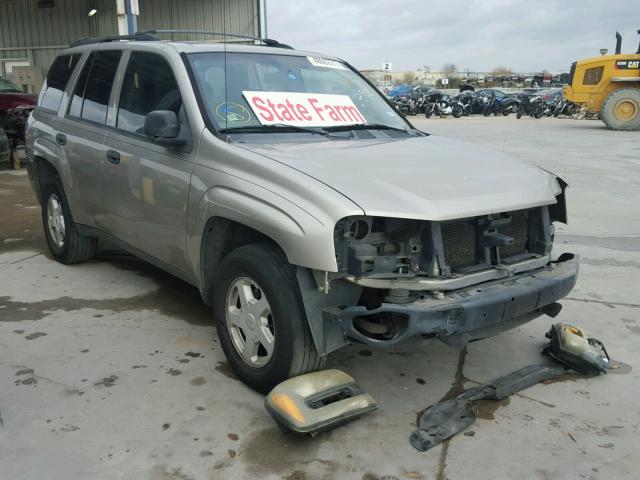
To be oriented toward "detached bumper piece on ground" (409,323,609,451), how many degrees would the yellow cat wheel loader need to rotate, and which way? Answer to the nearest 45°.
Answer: approximately 90° to its right

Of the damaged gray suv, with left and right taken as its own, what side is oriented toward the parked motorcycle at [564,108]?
left

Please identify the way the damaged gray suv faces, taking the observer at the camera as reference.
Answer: facing the viewer and to the right of the viewer

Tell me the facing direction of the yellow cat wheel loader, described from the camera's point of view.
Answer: facing to the right of the viewer

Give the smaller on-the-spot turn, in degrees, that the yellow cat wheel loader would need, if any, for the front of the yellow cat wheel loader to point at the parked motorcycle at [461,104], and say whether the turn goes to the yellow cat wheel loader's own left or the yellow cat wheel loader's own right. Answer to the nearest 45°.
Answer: approximately 135° to the yellow cat wheel loader's own left

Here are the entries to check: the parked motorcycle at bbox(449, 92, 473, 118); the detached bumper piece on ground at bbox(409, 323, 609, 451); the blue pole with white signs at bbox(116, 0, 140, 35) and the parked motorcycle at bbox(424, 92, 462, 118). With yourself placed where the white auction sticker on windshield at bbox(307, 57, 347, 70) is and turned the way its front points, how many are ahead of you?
1

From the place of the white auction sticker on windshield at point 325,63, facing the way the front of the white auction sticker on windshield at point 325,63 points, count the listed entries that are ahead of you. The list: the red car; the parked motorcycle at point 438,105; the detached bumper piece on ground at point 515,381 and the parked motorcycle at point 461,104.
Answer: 1

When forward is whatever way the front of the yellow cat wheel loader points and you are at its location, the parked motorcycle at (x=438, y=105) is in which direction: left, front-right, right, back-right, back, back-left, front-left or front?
back-left

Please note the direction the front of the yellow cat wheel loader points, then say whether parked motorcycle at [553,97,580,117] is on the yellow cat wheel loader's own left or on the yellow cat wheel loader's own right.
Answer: on the yellow cat wheel loader's own left

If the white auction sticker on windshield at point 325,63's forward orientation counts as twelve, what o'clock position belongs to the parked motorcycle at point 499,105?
The parked motorcycle is roughly at 8 o'clock from the white auction sticker on windshield.

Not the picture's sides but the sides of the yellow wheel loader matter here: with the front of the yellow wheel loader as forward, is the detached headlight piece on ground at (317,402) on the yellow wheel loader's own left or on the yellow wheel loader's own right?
on the yellow wheel loader's own right

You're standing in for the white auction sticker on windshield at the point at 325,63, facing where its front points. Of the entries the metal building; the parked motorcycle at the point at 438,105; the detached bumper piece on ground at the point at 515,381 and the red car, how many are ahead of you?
1
